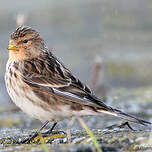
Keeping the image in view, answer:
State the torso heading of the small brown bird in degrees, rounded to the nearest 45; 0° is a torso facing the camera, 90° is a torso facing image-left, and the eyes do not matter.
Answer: approximately 90°
